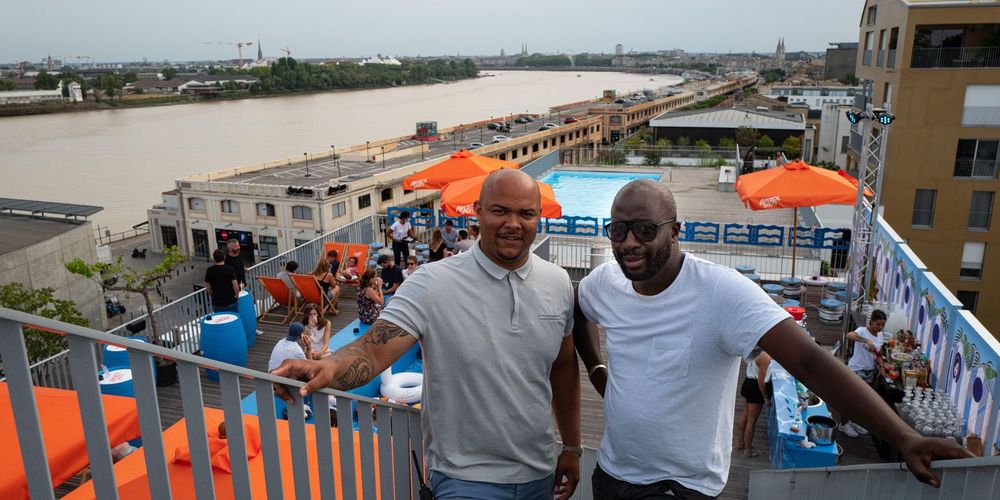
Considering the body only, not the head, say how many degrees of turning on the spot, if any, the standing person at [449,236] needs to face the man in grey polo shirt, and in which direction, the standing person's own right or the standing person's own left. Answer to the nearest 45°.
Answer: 0° — they already face them

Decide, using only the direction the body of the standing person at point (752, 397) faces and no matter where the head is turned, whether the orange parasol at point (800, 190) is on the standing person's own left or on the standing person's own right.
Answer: on the standing person's own left

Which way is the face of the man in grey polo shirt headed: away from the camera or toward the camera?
toward the camera

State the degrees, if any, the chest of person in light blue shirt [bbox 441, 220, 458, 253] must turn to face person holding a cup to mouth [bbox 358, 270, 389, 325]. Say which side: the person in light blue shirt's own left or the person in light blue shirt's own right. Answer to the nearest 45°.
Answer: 0° — they already face them

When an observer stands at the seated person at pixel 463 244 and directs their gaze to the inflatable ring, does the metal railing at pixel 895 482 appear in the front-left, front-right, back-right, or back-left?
front-left

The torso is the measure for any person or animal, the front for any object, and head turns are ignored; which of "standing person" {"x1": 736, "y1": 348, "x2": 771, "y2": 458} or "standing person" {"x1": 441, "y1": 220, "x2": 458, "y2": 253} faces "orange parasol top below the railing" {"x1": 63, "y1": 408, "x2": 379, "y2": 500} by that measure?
"standing person" {"x1": 441, "y1": 220, "x2": 458, "y2": 253}

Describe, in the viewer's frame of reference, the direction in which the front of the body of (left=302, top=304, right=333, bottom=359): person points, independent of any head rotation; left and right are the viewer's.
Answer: facing the viewer and to the left of the viewer

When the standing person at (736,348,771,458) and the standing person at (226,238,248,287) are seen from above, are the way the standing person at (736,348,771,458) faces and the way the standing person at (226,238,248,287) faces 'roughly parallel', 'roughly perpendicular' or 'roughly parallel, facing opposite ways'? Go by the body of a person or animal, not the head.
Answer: roughly parallel

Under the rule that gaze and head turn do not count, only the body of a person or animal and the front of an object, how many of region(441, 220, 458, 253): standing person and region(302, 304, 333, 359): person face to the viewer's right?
0

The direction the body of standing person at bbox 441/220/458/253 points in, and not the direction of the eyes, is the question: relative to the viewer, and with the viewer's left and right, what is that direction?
facing the viewer

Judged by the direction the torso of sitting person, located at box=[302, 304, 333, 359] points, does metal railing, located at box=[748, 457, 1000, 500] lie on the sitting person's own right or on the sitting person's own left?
on the sitting person's own left
